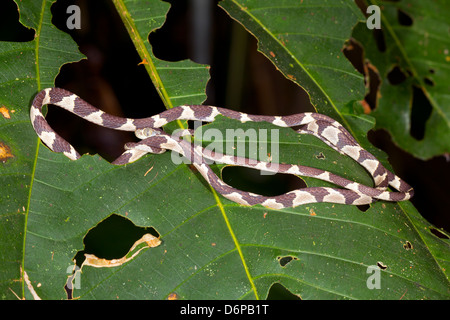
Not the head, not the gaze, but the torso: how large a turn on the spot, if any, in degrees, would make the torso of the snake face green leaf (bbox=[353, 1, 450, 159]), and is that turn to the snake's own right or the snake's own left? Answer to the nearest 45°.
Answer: approximately 135° to the snake's own right

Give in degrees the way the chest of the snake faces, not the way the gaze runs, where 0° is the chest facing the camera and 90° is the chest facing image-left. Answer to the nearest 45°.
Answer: approximately 90°
